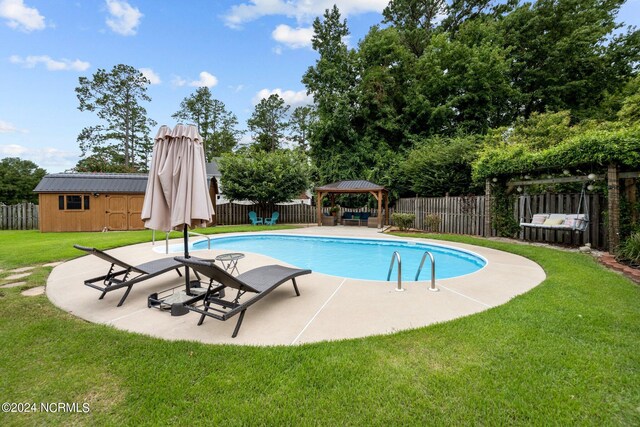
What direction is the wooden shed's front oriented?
toward the camera

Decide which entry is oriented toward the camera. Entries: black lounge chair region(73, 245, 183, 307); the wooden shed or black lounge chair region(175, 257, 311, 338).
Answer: the wooden shed

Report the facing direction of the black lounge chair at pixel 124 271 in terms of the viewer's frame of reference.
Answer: facing away from the viewer and to the right of the viewer

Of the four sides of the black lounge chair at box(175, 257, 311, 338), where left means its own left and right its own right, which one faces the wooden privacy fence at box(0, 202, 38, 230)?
left

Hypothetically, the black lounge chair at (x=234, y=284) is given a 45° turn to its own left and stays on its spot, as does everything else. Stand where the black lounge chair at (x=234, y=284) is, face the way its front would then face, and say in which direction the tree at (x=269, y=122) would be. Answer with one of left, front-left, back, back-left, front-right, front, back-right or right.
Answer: front

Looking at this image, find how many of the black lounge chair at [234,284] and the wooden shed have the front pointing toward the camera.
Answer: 1

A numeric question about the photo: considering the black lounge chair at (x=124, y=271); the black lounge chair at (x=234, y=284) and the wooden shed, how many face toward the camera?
1

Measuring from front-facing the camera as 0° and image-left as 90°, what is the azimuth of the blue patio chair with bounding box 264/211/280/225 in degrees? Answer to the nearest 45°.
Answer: approximately 45°

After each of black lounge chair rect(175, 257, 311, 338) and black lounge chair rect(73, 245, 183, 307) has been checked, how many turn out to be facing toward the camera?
0

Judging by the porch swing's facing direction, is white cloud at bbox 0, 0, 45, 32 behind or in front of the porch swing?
in front

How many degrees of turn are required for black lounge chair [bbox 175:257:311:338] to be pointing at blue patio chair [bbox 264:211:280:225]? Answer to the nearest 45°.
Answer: approximately 45° to its left

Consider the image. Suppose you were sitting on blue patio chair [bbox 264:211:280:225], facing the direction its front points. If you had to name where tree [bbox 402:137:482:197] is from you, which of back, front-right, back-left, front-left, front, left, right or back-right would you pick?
left

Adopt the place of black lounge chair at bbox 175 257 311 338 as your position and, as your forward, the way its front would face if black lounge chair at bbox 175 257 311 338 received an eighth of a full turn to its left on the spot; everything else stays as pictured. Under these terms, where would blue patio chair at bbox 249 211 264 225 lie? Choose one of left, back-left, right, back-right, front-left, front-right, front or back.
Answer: front

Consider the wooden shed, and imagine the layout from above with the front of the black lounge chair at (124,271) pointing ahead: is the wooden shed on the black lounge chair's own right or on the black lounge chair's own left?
on the black lounge chair's own left

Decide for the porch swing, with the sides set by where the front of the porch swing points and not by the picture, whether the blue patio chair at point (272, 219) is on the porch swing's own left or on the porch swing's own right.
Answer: on the porch swing's own right

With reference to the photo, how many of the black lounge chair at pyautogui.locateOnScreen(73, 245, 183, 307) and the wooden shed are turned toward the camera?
1

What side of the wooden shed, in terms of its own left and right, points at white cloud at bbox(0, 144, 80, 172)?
back

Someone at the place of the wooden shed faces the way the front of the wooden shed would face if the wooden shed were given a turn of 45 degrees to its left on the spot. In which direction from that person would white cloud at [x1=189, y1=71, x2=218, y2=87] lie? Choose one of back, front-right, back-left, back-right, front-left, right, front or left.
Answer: left

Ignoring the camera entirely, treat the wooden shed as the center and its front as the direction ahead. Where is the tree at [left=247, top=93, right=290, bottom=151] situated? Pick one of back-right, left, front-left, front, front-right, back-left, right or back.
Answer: back-left
